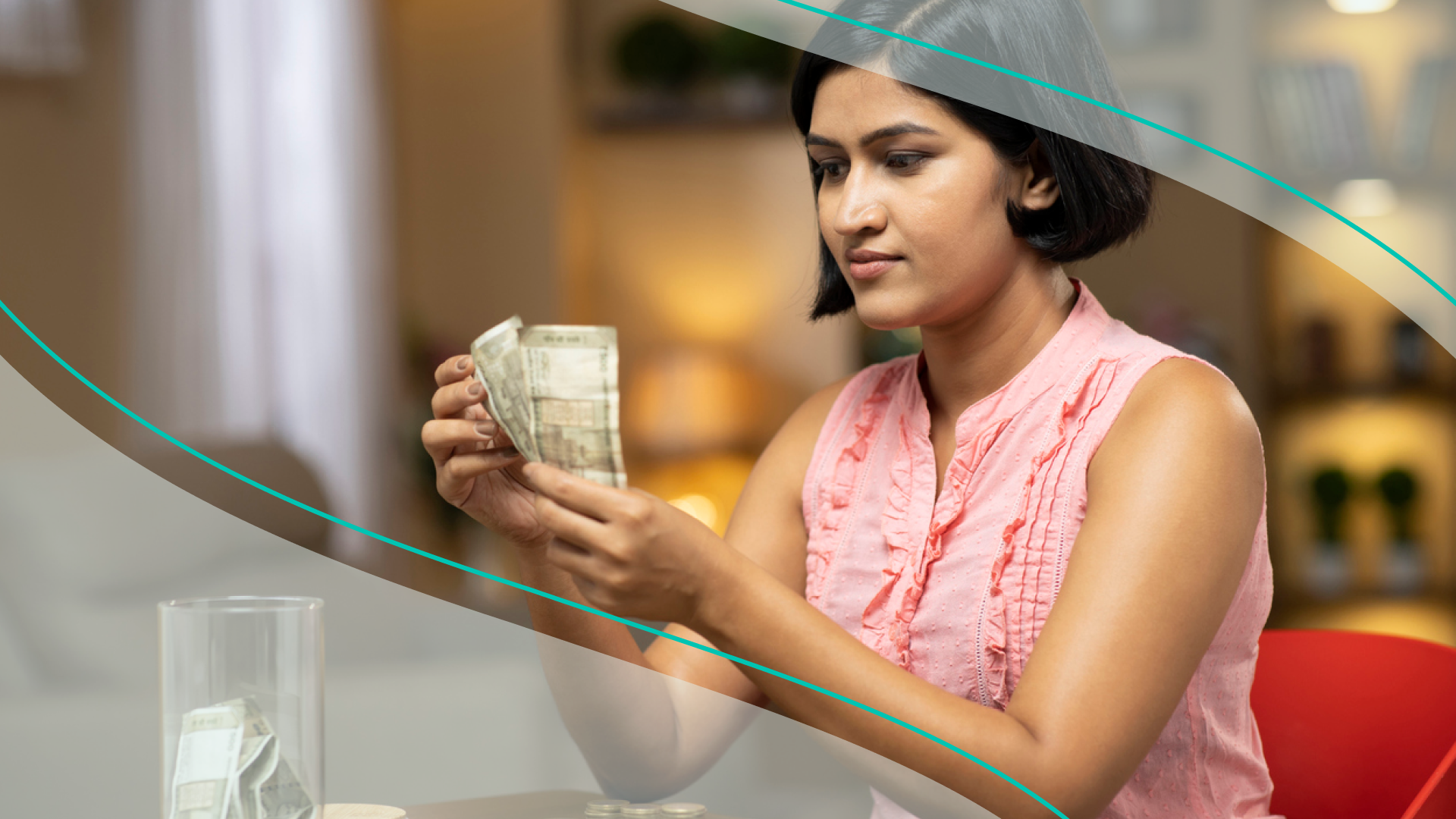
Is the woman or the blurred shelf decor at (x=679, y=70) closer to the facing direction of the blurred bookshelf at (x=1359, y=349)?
the woman

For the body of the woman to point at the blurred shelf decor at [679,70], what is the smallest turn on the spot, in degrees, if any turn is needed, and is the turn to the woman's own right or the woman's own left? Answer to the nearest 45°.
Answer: approximately 135° to the woman's own right

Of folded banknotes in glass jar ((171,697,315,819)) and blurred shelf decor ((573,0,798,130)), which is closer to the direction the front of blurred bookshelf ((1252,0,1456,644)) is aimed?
the folded banknotes in glass jar

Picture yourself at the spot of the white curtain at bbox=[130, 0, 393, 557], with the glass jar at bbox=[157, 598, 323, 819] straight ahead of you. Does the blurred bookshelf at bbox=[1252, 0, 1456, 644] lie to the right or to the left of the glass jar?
left

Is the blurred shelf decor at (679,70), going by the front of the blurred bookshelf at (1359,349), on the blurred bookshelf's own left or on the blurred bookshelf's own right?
on the blurred bookshelf's own right

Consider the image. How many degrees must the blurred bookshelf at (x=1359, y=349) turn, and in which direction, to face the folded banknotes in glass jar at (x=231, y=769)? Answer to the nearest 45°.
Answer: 0° — it already faces it

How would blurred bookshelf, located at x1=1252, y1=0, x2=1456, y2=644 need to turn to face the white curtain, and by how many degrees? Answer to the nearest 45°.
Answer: approximately 90° to its right

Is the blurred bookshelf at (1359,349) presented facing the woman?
yes

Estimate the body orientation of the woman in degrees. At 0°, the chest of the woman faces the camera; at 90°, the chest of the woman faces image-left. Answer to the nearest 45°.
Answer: approximately 45°
